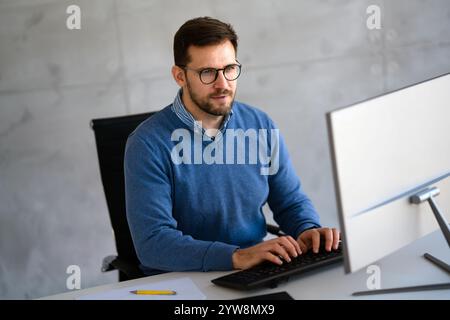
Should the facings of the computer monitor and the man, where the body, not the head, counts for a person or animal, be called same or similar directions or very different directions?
very different directions

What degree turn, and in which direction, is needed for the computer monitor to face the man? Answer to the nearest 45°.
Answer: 0° — it already faces them

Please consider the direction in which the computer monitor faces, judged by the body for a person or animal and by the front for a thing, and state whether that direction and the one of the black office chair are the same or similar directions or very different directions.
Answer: very different directions

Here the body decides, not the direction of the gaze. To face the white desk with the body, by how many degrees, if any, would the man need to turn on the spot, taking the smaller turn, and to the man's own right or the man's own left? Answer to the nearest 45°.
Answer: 0° — they already face it

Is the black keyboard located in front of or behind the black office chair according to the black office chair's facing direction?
in front

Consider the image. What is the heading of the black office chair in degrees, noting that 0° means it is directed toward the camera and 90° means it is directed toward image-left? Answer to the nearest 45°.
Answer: approximately 315°

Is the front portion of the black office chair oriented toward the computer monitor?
yes

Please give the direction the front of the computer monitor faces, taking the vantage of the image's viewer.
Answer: facing away from the viewer and to the left of the viewer

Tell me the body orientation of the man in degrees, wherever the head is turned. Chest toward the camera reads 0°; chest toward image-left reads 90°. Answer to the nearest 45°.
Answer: approximately 315°

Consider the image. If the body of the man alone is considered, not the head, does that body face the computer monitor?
yes

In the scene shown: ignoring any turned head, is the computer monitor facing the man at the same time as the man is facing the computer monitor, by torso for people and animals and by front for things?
yes
